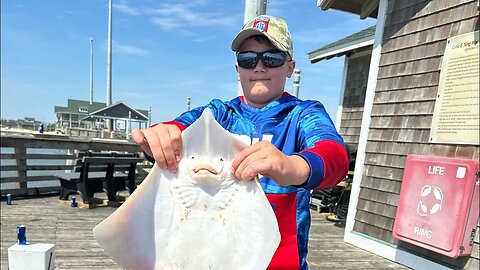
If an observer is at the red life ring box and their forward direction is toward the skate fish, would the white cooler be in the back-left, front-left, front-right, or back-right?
front-right

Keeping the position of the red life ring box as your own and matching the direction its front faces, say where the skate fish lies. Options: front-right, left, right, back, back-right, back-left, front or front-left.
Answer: front-left

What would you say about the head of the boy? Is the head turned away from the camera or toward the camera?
toward the camera

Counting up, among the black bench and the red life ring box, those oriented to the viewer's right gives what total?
0

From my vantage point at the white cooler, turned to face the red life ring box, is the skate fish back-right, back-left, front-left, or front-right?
front-right

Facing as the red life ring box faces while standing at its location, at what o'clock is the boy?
The boy is roughly at 11 o'clock from the red life ring box.

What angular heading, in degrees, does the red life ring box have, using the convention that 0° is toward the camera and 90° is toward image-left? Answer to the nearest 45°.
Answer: approximately 45°

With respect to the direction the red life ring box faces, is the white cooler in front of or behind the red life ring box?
in front
